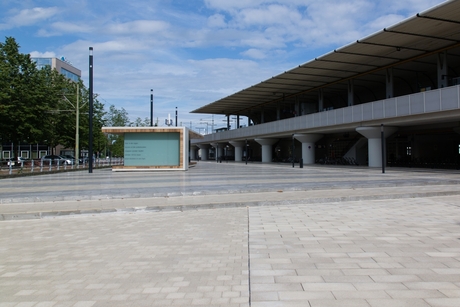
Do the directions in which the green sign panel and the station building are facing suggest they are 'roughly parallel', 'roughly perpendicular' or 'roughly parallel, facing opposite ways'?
roughly perpendicular

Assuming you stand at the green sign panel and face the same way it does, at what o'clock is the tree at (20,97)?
The tree is roughly at 4 o'clock from the green sign panel.

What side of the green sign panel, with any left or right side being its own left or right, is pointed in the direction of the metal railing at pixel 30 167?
right

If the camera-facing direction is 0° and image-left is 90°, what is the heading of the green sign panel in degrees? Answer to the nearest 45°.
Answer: approximately 0°

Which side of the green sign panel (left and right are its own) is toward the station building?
left

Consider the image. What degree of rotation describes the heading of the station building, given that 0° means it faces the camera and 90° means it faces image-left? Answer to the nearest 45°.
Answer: approximately 45°

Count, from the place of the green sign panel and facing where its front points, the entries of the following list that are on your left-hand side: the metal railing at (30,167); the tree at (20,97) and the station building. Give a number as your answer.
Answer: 1

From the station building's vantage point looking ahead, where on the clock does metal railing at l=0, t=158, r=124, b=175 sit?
The metal railing is roughly at 1 o'clock from the station building.
